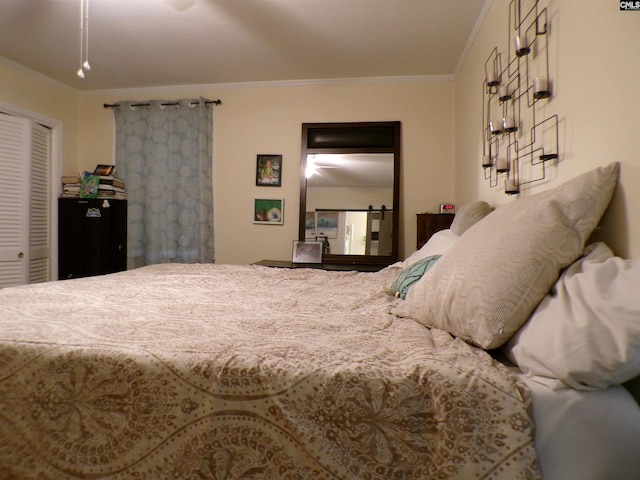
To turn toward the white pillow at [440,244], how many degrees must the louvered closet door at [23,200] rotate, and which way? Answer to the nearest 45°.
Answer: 0° — it already faces it

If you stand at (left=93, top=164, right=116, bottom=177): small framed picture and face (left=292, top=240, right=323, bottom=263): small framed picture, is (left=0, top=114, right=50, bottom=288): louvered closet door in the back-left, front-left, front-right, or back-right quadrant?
back-right

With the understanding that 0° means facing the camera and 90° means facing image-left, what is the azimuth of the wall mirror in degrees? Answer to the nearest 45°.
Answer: approximately 0°

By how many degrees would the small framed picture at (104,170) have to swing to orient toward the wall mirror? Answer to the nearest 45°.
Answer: approximately 45° to its left

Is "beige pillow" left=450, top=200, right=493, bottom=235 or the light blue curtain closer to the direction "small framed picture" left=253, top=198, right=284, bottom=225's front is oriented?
the beige pillow

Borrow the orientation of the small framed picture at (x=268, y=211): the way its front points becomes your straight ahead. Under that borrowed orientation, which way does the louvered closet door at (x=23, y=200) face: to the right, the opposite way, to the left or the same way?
to the left

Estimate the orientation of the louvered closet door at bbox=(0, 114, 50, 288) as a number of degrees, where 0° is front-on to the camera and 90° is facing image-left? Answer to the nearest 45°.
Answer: approximately 315°

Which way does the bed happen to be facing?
to the viewer's left

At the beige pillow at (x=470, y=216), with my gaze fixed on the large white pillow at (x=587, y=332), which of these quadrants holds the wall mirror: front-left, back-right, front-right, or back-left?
back-right
